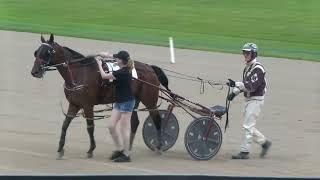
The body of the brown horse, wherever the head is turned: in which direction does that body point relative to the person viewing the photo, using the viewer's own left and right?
facing the viewer and to the left of the viewer
